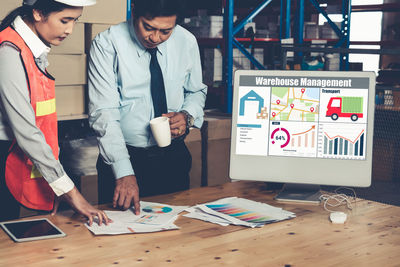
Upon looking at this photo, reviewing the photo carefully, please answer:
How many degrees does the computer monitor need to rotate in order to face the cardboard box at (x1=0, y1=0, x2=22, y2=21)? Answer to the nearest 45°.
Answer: approximately 90° to its right

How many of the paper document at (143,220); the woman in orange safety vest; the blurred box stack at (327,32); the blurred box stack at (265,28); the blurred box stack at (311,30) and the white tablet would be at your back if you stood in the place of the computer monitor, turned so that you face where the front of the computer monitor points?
3

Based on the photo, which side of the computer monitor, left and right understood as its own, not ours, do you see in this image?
front

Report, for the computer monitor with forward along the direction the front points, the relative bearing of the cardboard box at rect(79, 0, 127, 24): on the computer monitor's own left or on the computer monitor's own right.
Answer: on the computer monitor's own right

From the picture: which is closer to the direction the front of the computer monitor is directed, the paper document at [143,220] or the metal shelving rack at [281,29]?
the paper document

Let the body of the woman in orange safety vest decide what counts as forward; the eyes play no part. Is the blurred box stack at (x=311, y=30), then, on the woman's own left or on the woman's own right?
on the woman's own left

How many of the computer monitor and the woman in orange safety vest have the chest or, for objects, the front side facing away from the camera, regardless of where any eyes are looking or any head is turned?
0

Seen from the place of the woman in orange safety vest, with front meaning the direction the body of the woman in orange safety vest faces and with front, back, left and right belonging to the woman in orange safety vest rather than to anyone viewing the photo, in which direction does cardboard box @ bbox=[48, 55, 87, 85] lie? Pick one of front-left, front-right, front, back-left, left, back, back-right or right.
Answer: back-left

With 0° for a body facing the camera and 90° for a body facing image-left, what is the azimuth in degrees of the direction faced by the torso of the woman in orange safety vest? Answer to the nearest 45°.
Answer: approximately 315°

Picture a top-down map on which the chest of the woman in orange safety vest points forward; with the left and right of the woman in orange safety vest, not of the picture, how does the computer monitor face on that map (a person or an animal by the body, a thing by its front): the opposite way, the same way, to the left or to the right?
to the right

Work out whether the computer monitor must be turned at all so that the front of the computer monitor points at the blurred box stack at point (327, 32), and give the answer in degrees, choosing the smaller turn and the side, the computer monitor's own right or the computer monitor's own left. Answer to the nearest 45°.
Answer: approximately 180°

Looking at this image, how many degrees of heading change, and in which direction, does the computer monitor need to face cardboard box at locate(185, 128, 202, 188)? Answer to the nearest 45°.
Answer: approximately 135° to its right

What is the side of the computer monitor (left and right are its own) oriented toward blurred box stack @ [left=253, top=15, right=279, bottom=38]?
back

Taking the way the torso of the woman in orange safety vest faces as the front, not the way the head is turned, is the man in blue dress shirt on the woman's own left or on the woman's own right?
on the woman's own left

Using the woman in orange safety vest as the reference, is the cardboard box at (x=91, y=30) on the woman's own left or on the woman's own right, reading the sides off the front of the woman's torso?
on the woman's own left

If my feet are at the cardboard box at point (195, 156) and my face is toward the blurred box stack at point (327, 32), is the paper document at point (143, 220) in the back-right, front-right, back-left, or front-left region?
back-right
